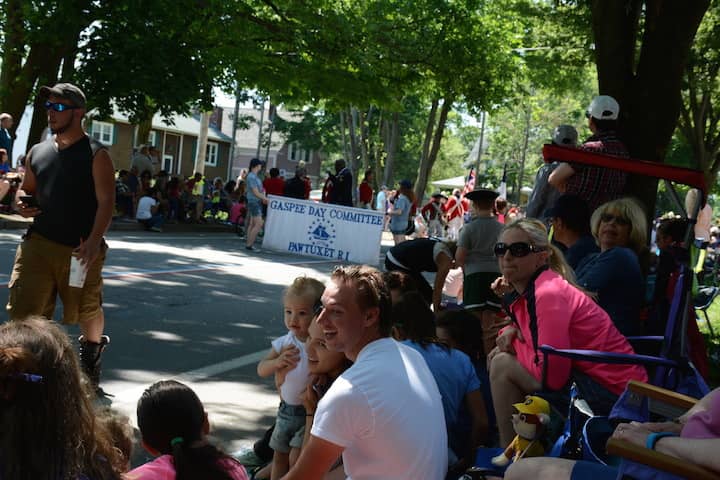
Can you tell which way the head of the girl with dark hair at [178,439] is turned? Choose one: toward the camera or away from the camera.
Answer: away from the camera

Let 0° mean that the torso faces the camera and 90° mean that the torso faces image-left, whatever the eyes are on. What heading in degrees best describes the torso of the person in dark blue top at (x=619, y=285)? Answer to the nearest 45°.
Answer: approximately 45°

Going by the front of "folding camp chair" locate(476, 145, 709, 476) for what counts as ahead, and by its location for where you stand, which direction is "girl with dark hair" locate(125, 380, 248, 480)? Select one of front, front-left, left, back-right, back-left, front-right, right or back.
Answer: front-left

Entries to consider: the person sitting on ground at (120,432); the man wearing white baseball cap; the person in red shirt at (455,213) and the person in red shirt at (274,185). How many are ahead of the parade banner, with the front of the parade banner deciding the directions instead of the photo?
2

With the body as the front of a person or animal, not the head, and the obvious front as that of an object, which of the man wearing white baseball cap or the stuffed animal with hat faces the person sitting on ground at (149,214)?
the man wearing white baseball cap

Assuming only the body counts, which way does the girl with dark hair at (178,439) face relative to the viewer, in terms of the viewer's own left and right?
facing away from the viewer

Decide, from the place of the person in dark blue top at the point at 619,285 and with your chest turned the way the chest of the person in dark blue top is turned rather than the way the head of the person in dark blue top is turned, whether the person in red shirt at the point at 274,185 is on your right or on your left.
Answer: on your right

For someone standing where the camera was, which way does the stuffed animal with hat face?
facing the viewer and to the left of the viewer

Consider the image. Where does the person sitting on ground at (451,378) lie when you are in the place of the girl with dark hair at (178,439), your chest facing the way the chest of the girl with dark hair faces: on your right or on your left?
on your right

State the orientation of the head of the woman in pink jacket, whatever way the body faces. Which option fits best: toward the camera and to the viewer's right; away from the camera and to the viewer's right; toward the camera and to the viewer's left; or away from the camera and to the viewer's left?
toward the camera and to the viewer's left

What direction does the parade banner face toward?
toward the camera

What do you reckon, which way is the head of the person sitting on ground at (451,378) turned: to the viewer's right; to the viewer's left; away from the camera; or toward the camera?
away from the camera

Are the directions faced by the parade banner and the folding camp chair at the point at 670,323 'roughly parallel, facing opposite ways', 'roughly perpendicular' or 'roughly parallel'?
roughly perpendicular

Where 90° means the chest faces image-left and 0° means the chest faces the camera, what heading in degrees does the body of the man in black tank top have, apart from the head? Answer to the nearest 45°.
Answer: approximately 45°

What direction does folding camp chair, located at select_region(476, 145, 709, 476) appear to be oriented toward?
to the viewer's left

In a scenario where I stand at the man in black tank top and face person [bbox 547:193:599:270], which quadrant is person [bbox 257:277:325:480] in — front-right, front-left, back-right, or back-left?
front-right

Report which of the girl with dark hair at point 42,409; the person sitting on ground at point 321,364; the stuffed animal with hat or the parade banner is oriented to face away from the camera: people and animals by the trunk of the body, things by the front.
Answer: the girl with dark hair
